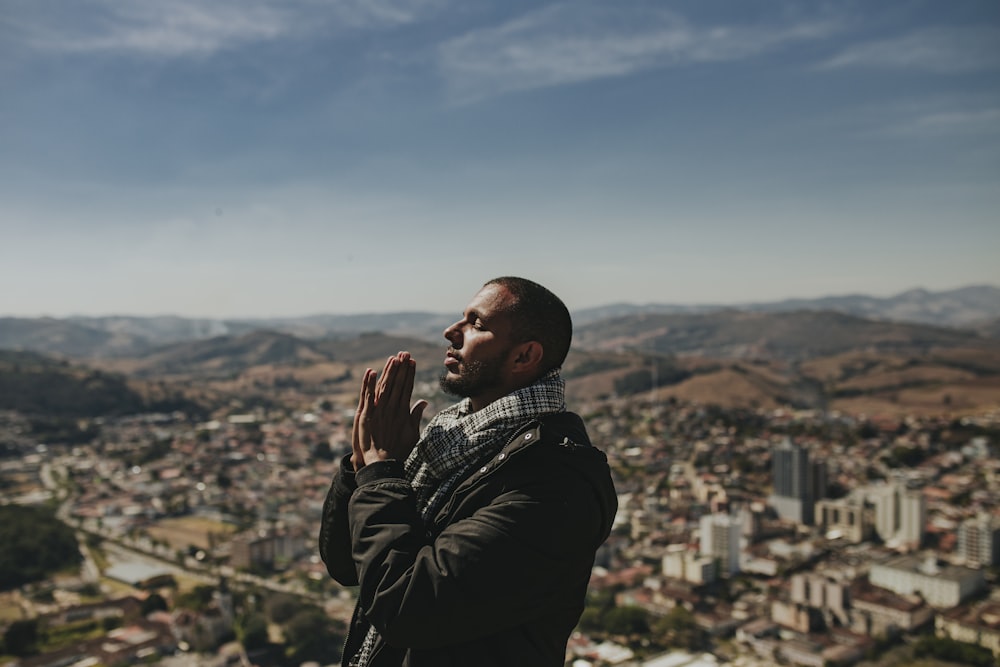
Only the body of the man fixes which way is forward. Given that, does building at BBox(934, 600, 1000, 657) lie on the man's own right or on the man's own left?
on the man's own right

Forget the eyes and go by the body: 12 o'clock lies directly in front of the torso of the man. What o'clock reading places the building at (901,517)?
The building is roughly at 4 o'clock from the man.

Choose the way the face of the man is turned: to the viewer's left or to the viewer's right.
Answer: to the viewer's left

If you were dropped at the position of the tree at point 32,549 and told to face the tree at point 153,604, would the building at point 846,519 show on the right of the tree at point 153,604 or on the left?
left

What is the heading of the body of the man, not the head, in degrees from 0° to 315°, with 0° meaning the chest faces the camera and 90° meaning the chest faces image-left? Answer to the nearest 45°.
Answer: approximately 90°
